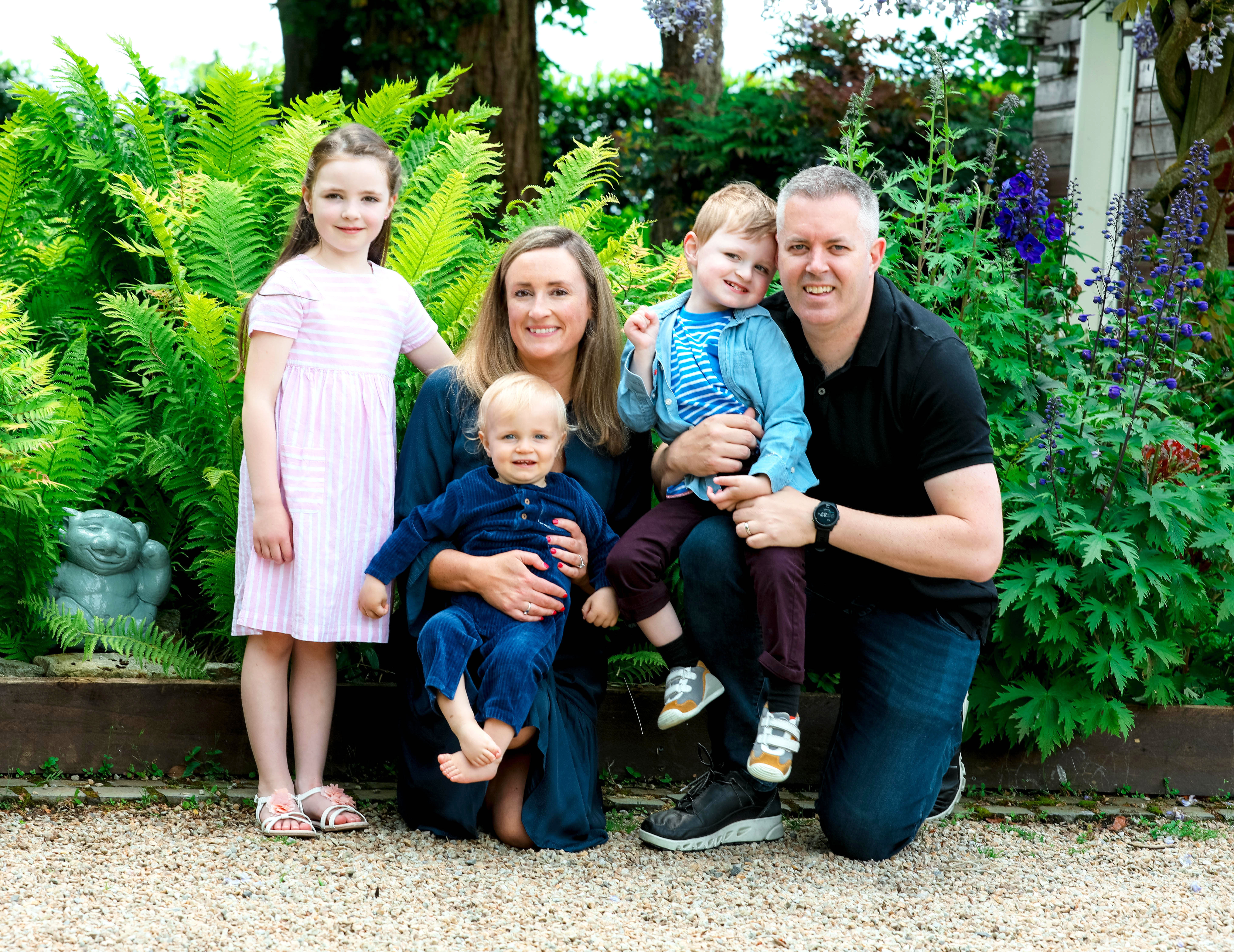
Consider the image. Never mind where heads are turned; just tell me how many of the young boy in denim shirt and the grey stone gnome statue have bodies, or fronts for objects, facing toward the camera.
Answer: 2

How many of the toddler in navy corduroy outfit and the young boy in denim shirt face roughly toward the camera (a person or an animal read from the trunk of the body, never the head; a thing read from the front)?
2

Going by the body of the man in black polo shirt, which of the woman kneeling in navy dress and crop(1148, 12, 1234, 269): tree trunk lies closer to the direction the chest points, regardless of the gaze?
the woman kneeling in navy dress

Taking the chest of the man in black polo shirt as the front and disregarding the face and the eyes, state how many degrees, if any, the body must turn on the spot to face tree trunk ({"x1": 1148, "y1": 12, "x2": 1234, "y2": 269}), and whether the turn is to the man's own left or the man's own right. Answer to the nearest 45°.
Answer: approximately 180°

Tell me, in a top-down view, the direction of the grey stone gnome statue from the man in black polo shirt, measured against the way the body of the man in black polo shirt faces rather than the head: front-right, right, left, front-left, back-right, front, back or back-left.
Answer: front-right

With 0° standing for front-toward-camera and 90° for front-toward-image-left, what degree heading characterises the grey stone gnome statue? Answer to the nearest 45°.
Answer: approximately 0°

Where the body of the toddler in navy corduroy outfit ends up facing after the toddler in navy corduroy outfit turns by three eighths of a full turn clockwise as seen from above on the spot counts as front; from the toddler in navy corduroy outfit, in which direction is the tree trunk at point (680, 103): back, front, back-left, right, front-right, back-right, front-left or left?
front-right

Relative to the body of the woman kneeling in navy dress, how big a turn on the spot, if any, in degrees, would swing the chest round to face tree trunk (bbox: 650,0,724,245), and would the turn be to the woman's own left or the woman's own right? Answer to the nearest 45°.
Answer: approximately 180°
